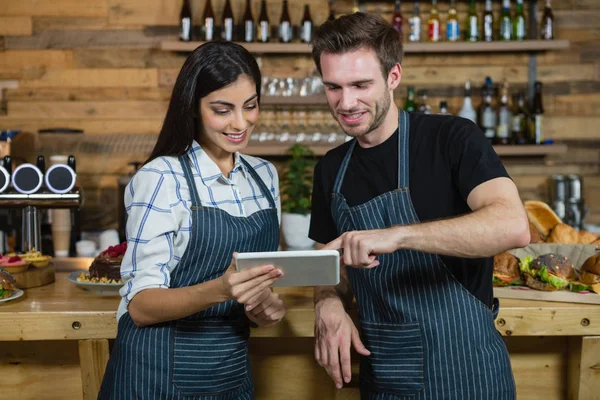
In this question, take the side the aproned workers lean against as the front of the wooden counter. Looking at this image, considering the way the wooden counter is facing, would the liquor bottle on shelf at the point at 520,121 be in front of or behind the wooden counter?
behind

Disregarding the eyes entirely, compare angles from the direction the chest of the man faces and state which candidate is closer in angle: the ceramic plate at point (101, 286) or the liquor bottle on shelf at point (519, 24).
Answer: the ceramic plate

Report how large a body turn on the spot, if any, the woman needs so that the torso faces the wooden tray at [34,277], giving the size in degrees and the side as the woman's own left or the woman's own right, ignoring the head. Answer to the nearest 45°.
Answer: approximately 180°

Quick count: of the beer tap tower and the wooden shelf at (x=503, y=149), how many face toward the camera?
2

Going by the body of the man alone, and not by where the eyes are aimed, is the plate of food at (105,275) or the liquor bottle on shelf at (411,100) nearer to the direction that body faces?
the plate of food

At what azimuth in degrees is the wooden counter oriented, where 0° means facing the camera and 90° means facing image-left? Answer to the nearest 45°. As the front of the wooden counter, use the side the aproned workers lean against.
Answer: approximately 0°

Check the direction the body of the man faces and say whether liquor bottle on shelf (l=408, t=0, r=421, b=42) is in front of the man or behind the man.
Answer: behind
